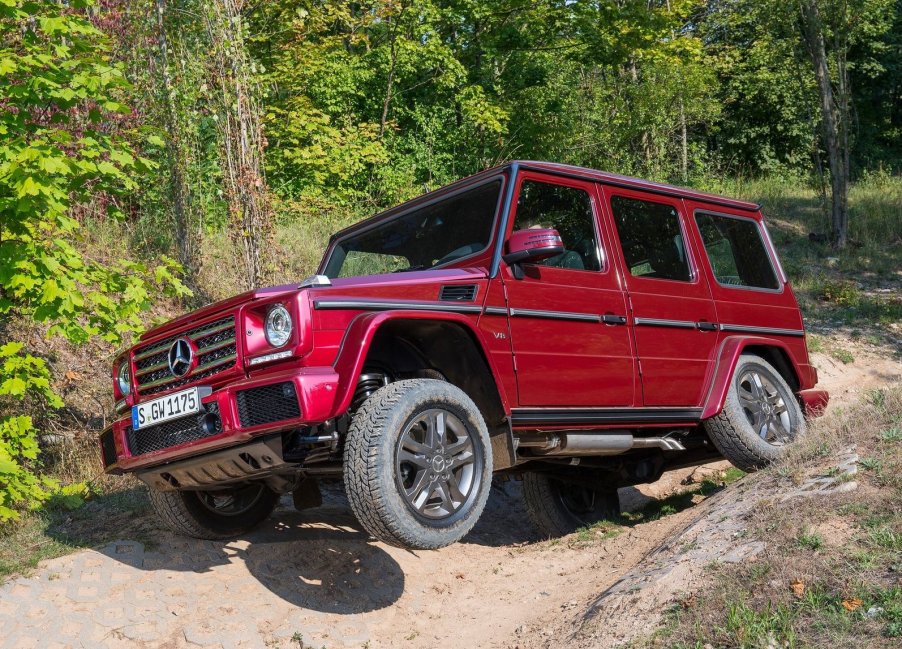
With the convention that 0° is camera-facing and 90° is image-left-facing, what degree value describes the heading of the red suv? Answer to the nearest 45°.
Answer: approximately 45°

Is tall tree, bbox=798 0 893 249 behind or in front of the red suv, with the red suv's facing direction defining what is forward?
behind

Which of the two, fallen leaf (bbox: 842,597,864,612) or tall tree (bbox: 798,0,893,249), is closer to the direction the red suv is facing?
the fallen leaf

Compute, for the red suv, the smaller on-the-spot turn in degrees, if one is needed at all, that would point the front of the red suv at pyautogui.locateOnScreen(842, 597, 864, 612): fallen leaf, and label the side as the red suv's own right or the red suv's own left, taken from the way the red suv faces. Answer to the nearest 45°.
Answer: approximately 90° to the red suv's own left

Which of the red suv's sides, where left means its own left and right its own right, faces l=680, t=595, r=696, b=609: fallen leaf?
left

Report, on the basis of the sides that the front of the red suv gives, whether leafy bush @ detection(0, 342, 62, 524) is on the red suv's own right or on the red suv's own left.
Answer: on the red suv's own right
